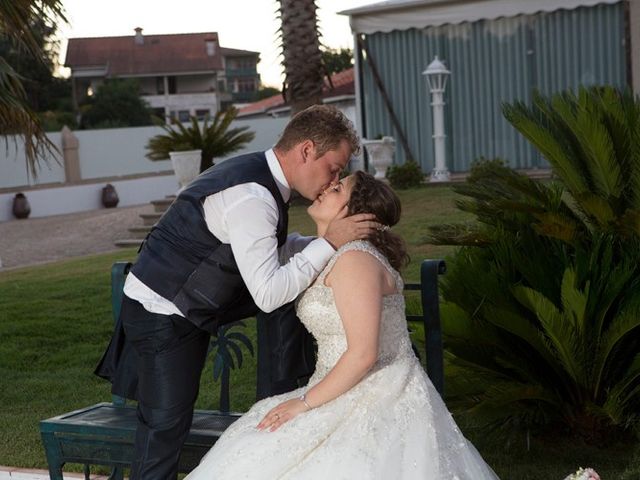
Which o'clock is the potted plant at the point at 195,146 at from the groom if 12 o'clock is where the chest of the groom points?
The potted plant is roughly at 9 o'clock from the groom.

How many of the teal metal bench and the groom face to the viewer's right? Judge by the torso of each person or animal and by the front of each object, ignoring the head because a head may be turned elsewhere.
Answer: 1

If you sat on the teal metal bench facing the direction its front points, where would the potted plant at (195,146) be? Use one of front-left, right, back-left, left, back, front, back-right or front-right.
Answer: back-right

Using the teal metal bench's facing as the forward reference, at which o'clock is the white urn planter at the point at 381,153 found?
The white urn planter is roughly at 5 o'clock from the teal metal bench.

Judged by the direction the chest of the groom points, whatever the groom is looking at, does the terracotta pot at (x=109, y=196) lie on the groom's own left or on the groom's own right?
on the groom's own left

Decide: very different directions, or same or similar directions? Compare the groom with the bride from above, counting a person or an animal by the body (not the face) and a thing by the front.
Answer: very different directions

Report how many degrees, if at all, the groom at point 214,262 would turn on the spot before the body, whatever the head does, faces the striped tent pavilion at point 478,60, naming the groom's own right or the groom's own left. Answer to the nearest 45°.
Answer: approximately 90° to the groom's own left

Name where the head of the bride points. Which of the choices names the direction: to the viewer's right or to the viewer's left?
to the viewer's left

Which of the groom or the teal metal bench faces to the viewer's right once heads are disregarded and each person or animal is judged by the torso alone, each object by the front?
the groom

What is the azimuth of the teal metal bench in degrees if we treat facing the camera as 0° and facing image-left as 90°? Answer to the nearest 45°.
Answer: approximately 45°

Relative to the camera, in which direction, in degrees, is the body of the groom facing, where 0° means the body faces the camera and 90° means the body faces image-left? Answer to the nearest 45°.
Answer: approximately 270°
